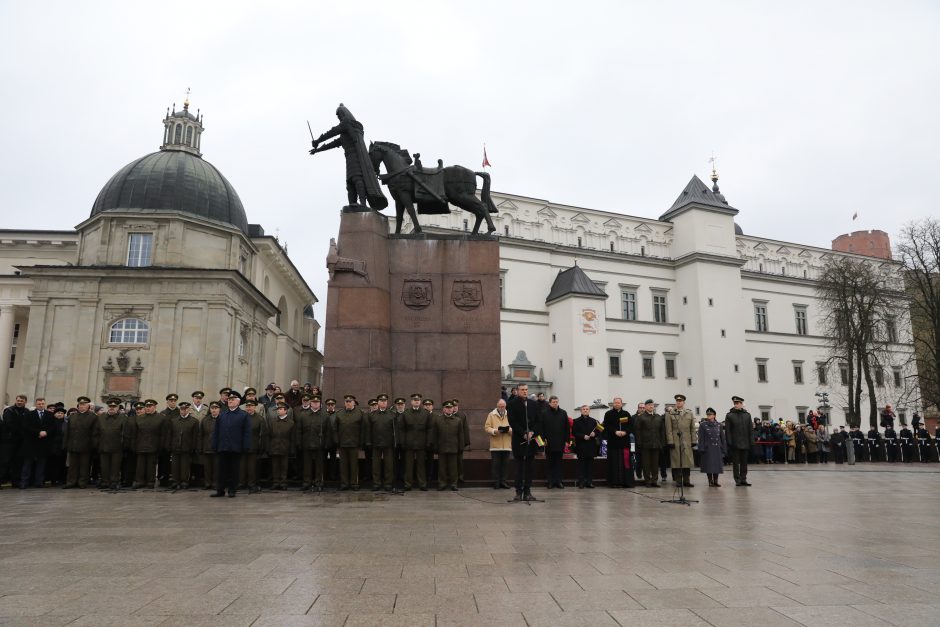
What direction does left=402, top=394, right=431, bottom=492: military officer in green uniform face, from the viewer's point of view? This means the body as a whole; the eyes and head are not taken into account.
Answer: toward the camera

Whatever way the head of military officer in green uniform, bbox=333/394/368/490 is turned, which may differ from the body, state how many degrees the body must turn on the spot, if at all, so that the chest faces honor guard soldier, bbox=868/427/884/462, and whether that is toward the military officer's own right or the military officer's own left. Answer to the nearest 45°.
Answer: approximately 135° to the military officer's own left

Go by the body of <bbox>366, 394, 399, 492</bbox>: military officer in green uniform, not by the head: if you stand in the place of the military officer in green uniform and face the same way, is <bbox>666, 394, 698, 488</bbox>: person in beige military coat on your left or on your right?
on your left

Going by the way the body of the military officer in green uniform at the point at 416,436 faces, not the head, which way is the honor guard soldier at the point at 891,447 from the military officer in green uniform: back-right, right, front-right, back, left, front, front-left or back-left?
back-left

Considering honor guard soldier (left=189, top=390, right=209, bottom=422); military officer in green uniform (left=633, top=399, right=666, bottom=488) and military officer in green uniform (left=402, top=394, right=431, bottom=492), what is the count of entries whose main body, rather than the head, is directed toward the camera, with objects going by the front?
3

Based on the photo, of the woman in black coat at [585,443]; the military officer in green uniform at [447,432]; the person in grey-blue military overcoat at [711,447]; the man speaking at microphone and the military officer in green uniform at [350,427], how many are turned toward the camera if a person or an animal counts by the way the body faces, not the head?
5

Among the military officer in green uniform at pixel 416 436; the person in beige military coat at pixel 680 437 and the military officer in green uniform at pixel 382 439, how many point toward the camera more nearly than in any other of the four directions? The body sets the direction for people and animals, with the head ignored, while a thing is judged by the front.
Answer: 3

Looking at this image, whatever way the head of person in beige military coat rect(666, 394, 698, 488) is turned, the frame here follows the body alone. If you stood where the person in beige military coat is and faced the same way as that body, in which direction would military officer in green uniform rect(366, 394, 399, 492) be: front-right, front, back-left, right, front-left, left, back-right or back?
front-right

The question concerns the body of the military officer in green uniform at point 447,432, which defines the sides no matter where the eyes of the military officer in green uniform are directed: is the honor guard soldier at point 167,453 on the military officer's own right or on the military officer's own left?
on the military officer's own right

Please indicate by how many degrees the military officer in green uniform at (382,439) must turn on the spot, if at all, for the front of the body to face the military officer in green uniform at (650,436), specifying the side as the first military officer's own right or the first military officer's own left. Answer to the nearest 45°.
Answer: approximately 90° to the first military officer's own left

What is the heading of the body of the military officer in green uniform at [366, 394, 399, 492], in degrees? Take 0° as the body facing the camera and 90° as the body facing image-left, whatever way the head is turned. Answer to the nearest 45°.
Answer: approximately 0°

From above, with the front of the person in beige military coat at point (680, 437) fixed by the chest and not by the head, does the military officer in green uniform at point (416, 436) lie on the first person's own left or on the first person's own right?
on the first person's own right

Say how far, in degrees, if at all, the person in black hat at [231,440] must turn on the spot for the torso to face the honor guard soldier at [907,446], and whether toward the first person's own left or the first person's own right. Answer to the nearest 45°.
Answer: approximately 135° to the first person's own left

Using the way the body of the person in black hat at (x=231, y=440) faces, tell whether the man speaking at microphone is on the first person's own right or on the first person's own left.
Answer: on the first person's own left
